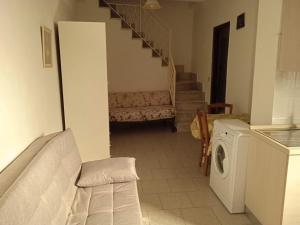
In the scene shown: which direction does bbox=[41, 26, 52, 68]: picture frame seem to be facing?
to the viewer's right

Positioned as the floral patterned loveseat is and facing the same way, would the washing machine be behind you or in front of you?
in front

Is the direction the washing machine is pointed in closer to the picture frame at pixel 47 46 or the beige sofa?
the beige sofa

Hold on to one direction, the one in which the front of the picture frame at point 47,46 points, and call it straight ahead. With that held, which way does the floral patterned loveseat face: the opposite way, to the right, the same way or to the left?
to the right

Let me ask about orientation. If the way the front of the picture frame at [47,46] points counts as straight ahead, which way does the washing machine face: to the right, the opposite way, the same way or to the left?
the opposite way

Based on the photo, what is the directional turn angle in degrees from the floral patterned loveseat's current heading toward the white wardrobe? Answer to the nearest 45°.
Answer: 0° — it already faces it

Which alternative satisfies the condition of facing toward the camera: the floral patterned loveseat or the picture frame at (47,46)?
the floral patterned loveseat

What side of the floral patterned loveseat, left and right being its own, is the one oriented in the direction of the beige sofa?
front

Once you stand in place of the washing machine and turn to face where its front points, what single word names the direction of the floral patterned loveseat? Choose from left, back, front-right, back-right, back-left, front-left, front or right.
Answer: right

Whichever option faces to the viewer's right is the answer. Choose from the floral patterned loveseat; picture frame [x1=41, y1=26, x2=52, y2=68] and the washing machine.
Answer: the picture frame

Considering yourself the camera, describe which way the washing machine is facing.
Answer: facing the viewer and to the left of the viewer

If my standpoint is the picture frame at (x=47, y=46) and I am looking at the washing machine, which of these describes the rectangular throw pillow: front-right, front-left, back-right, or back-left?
front-right

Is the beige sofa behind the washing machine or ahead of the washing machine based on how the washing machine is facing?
ahead

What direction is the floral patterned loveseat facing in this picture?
toward the camera

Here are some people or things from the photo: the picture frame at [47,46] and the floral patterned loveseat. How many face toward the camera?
1
